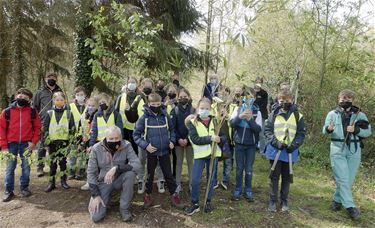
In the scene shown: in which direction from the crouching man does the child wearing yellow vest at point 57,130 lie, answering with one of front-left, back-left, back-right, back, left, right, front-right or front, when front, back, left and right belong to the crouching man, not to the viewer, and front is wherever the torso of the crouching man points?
back-right

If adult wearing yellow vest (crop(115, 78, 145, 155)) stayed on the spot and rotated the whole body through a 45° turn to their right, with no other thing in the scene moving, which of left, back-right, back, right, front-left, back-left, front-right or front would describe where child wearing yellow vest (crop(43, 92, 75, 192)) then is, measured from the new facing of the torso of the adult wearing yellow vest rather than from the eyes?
front-right

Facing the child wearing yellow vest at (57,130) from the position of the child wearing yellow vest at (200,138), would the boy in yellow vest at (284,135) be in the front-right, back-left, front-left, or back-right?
back-right

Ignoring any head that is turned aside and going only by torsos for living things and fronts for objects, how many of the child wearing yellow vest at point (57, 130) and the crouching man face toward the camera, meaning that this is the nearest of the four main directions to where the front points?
2

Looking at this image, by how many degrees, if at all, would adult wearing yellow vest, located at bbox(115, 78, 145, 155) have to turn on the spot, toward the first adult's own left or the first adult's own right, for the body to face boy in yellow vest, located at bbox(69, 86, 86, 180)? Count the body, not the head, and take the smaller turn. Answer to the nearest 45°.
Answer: approximately 90° to the first adult's own right

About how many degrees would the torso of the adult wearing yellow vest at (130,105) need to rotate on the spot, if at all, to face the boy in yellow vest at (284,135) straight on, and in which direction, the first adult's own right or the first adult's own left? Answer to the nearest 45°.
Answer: approximately 45° to the first adult's own left

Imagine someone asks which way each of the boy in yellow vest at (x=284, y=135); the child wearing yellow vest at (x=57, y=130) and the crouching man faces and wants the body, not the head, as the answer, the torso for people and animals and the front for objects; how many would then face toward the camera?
3

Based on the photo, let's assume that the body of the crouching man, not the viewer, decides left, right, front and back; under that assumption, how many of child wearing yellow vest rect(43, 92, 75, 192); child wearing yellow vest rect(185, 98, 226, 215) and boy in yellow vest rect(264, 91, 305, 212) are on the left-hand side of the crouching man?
2

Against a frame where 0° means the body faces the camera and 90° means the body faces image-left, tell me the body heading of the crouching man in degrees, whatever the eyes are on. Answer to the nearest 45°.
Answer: approximately 0°

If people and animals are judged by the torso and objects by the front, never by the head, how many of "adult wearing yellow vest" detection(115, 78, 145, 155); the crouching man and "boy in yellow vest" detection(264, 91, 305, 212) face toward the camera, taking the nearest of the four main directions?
3

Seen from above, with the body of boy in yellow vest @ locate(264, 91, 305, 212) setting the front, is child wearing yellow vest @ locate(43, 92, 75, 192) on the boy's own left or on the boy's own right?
on the boy's own right

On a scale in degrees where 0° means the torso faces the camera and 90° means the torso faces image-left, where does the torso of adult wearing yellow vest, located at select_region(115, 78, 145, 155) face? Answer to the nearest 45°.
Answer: approximately 0°
